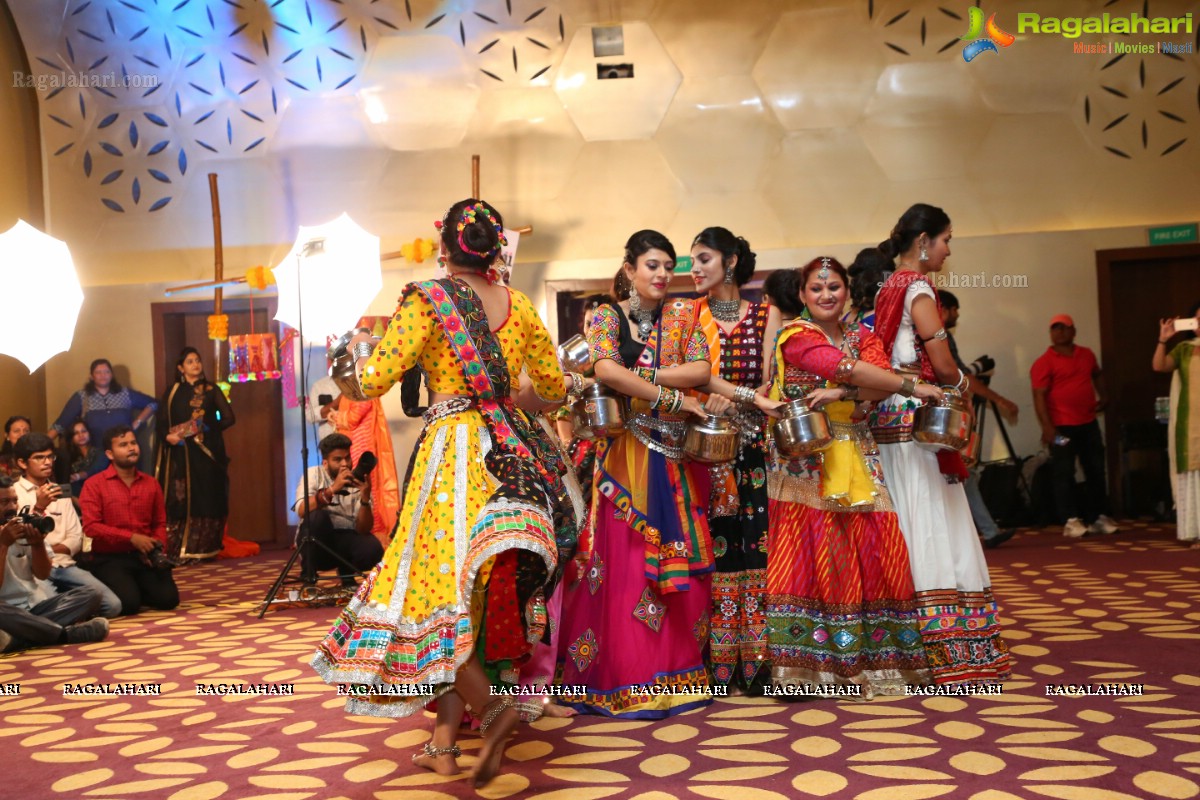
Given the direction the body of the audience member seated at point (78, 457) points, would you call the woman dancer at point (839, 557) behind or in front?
in front

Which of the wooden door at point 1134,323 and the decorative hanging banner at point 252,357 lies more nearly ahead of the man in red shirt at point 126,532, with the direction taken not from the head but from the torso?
the wooden door

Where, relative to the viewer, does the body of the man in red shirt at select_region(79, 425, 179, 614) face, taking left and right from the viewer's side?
facing the viewer and to the right of the viewer

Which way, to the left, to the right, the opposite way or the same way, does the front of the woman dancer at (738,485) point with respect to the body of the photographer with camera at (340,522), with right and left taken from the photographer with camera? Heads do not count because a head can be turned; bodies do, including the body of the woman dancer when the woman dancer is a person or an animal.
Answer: to the right

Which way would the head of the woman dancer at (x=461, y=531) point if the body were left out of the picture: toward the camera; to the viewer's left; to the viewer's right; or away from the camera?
away from the camera

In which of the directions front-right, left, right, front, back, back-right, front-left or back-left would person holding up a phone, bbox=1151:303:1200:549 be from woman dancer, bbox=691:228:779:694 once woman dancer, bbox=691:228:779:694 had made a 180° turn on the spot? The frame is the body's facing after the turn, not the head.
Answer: front

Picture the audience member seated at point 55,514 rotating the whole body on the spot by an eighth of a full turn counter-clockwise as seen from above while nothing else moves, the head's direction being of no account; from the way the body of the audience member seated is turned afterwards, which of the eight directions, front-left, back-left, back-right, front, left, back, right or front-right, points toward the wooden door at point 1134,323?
front

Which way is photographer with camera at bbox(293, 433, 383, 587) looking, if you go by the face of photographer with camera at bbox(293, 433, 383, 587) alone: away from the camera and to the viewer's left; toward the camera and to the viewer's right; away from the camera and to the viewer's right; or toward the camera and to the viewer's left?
toward the camera and to the viewer's right

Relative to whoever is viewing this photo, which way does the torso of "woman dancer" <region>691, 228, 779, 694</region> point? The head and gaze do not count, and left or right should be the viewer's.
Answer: facing the viewer and to the left of the viewer

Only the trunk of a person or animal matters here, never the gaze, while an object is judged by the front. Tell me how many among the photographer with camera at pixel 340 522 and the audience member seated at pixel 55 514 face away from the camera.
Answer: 0

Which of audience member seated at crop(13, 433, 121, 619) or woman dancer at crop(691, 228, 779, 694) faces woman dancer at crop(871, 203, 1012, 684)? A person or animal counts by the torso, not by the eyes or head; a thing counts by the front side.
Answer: the audience member seated

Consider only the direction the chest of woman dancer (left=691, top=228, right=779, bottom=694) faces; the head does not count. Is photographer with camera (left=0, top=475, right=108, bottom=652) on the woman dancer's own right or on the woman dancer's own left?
on the woman dancer's own right

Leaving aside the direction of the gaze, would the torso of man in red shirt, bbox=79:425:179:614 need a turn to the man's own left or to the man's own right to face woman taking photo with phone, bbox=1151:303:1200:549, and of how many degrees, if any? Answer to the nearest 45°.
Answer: approximately 45° to the man's own left

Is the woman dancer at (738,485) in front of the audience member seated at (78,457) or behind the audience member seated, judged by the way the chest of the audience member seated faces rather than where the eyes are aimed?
in front
